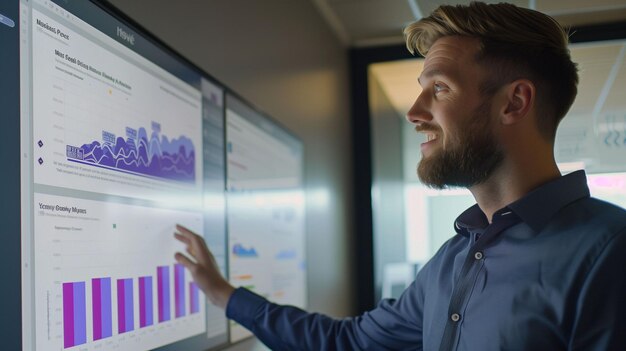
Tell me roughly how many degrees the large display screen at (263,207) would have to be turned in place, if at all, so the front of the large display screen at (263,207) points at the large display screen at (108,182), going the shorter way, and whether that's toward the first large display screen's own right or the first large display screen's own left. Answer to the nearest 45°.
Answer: approximately 45° to the first large display screen's own right

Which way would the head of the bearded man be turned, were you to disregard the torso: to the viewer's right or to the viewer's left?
to the viewer's left

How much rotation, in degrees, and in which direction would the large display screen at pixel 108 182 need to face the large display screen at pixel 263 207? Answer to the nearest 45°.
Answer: approximately 90° to its left

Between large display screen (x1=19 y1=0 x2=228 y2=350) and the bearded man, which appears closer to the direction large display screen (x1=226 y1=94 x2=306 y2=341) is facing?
the bearded man

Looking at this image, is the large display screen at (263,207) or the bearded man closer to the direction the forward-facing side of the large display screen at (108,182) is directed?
the bearded man

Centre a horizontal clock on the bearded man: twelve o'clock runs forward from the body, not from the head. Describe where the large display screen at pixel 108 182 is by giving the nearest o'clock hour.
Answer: The large display screen is roughly at 1 o'clock from the bearded man.

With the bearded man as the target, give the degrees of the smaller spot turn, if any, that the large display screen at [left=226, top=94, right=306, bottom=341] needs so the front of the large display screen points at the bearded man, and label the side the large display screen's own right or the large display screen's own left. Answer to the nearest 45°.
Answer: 0° — it already faces them

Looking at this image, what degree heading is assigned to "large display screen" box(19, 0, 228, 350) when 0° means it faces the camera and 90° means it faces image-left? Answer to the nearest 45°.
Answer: approximately 315°

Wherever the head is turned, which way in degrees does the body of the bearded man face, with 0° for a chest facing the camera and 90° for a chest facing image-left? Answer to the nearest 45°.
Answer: approximately 45°

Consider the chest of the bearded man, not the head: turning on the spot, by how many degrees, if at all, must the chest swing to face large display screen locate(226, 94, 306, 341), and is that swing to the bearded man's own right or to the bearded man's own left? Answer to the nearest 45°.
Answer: approximately 90° to the bearded man's own right
